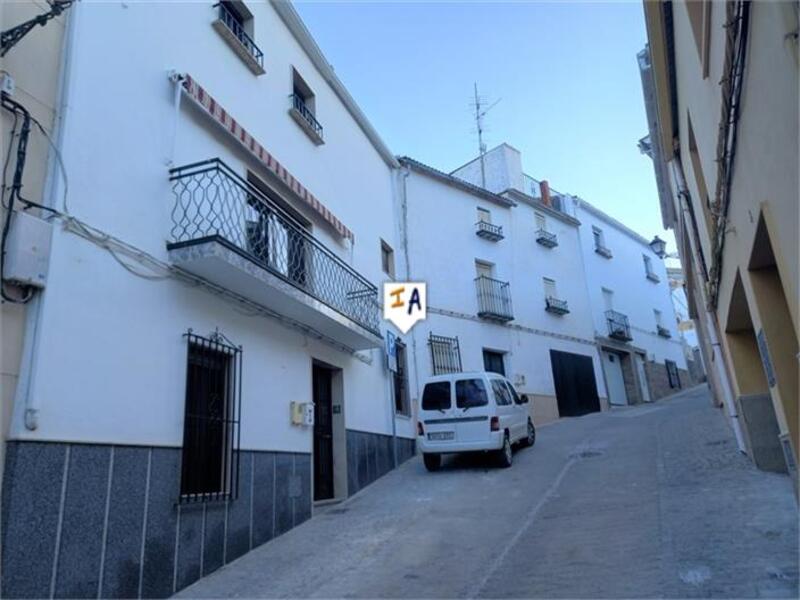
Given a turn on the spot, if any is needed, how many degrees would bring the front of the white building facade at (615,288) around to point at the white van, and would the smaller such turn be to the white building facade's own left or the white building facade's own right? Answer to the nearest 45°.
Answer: approximately 45° to the white building facade's own right

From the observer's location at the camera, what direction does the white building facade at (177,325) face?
facing the viewer and to the right of the viewer

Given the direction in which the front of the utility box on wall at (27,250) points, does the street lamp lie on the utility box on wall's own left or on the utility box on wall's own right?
on the utility box on wall's own left

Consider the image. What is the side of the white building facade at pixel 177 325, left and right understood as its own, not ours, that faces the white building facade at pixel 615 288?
left

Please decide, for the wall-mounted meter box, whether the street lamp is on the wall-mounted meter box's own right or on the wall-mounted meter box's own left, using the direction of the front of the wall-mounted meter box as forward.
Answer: on the wall-mounted meter box's own left

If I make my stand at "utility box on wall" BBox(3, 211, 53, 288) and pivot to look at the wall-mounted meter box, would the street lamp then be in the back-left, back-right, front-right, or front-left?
front-right

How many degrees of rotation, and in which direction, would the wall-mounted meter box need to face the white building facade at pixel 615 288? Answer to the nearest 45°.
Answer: approximately 90° to its left
